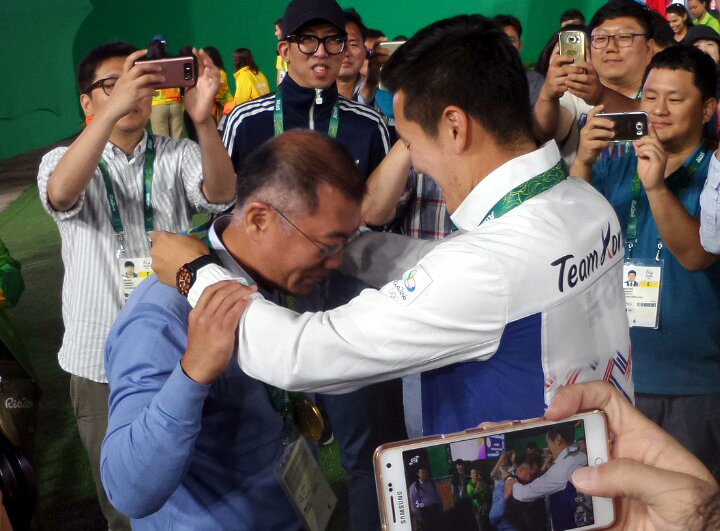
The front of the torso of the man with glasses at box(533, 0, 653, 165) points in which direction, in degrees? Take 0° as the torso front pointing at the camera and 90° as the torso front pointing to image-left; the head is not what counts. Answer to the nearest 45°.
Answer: approximately 45°

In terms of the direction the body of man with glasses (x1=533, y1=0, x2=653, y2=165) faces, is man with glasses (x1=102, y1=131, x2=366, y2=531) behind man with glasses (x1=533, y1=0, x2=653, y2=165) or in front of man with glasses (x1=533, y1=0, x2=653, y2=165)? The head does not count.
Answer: in front

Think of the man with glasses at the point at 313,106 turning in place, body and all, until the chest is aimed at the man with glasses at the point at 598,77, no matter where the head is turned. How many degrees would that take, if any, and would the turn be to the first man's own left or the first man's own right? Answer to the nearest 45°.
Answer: approximately 90° to the first man's own left

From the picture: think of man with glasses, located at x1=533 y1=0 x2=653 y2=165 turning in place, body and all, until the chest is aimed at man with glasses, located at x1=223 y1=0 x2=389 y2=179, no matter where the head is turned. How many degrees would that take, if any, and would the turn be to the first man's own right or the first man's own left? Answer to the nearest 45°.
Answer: approximately 45° to the first man's own right

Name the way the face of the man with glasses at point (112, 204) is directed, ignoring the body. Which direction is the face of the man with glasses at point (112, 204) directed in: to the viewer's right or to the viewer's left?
to the viewer's right

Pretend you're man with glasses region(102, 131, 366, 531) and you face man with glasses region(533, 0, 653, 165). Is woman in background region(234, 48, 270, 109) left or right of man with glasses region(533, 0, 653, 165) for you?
left

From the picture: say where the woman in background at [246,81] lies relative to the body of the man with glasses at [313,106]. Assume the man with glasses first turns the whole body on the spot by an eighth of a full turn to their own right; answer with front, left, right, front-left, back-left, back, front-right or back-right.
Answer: back-right

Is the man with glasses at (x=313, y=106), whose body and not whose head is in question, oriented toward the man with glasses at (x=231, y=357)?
yes

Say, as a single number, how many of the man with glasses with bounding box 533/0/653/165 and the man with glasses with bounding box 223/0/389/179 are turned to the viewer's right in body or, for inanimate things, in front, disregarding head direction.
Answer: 0

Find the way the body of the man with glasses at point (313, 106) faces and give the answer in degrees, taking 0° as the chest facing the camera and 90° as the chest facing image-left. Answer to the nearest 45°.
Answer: approximately 0°

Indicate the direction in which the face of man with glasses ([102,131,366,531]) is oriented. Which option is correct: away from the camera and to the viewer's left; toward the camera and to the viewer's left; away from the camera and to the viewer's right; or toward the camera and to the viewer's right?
toward the camera and to the viewer's right
